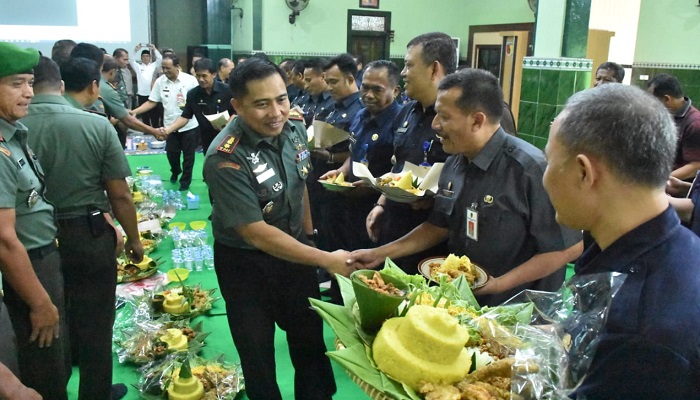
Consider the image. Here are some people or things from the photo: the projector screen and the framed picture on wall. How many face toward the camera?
2

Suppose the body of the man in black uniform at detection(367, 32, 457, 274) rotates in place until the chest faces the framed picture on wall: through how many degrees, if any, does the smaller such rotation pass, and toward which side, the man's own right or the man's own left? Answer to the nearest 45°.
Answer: approximately 135° to the man's own right

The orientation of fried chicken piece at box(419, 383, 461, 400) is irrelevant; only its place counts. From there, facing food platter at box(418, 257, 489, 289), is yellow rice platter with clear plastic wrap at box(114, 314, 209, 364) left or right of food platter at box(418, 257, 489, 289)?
left

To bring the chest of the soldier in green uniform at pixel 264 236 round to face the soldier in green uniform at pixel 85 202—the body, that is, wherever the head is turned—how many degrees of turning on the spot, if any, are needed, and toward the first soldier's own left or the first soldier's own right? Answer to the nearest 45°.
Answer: approximately 135° to the first soldier's own right

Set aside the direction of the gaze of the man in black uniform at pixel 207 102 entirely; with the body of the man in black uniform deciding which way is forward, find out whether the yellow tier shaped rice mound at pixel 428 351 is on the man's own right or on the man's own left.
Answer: on the man's own left

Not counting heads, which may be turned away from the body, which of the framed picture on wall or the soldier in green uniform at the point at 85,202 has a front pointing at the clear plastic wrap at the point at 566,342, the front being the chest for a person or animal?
the framed picture on wall

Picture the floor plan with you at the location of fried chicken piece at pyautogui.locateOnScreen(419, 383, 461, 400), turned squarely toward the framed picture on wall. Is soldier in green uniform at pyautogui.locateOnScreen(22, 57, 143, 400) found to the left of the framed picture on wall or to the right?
left

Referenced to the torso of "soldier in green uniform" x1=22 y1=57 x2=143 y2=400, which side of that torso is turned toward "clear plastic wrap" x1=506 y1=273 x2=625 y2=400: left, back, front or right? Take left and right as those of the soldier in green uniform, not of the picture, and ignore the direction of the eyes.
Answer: right

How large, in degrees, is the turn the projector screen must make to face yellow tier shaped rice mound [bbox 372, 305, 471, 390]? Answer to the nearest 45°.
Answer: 0° — it already faces it
